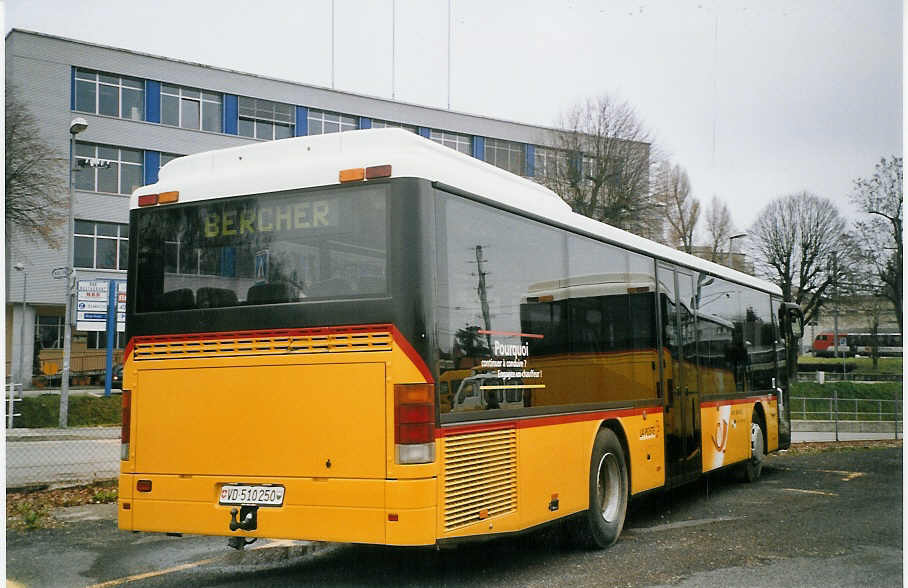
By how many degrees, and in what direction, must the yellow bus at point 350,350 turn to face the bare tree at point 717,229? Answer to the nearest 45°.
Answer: approximately 45° to its left

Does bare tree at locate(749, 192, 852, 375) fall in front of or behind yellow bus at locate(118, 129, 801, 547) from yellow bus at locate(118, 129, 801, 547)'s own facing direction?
in front

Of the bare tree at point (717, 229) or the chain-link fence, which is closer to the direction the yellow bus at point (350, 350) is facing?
the bare tree

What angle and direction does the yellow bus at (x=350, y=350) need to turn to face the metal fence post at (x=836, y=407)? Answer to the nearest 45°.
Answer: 0° — it already faces it

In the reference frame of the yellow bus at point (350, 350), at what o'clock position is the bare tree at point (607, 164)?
The bare tree is roughly at 11 o'clock from the yellow bus.

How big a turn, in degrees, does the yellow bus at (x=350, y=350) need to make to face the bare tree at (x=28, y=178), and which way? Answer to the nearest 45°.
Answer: approximately 90° to its left

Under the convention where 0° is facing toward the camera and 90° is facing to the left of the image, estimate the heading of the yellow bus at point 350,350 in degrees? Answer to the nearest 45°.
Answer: approximately 225°

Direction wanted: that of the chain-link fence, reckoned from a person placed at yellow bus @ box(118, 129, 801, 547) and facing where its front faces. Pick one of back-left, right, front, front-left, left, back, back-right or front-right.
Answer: left
